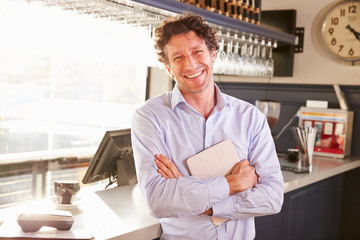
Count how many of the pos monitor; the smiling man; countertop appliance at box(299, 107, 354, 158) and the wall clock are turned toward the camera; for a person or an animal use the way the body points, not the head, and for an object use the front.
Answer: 3

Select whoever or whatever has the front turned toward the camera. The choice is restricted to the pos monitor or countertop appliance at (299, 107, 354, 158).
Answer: the countertop appliance

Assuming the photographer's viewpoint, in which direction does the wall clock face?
facing the viewer

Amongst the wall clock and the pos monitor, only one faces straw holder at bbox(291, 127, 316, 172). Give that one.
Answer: the wall clock

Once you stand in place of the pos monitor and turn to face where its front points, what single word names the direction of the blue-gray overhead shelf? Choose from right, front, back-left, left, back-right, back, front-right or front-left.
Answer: right

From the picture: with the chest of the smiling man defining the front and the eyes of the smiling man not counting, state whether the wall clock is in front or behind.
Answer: behind

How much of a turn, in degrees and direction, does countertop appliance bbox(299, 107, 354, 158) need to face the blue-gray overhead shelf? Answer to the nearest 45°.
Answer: approximately 45° to its right

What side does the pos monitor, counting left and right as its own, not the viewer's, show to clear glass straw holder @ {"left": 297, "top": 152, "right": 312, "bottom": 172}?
right

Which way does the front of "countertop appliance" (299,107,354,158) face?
toward the camera

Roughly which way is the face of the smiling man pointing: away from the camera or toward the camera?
toward the camera

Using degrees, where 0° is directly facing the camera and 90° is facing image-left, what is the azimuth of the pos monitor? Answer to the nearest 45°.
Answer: approximately 135°
